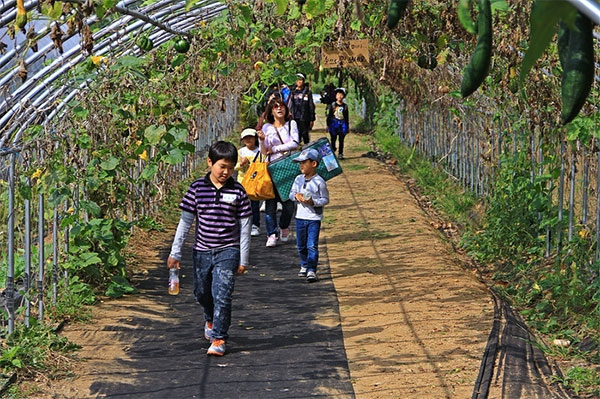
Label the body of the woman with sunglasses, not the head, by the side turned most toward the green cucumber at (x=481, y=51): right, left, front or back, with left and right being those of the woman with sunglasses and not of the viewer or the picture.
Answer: front

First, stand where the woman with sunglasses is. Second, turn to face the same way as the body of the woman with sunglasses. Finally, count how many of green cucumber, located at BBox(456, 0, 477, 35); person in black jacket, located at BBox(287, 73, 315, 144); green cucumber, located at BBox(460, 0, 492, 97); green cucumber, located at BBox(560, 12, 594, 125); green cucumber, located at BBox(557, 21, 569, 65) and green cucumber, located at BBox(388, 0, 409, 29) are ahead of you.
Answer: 5

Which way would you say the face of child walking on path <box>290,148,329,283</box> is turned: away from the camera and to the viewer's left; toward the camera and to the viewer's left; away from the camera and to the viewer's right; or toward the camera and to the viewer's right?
toward the camera and to the viewer's left

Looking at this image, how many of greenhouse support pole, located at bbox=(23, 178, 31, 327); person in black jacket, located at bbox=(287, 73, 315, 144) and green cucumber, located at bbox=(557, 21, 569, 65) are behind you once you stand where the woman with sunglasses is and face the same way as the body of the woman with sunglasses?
1

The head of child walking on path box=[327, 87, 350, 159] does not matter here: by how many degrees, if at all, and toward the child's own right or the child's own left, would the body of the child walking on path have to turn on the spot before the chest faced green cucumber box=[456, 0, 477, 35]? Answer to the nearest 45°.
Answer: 0° — they already face it

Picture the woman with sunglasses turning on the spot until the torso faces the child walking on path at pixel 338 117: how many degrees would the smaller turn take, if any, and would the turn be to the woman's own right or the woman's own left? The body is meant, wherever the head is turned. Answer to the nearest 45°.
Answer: approximately 180°

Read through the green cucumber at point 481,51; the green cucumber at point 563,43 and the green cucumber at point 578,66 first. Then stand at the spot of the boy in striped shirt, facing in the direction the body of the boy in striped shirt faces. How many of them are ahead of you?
3

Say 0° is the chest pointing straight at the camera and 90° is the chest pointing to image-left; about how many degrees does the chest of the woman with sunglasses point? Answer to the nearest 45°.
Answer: approximately 0°

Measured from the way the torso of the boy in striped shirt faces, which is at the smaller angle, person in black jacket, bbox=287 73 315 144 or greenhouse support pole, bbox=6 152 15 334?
the greenhouse support pole

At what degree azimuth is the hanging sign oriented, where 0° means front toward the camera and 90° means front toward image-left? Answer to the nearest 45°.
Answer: approximately 0°

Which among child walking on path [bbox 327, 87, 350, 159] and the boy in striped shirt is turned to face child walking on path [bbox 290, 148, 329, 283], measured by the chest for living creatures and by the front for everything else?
child walking on path [bbox 327, 87, 350, 159]
